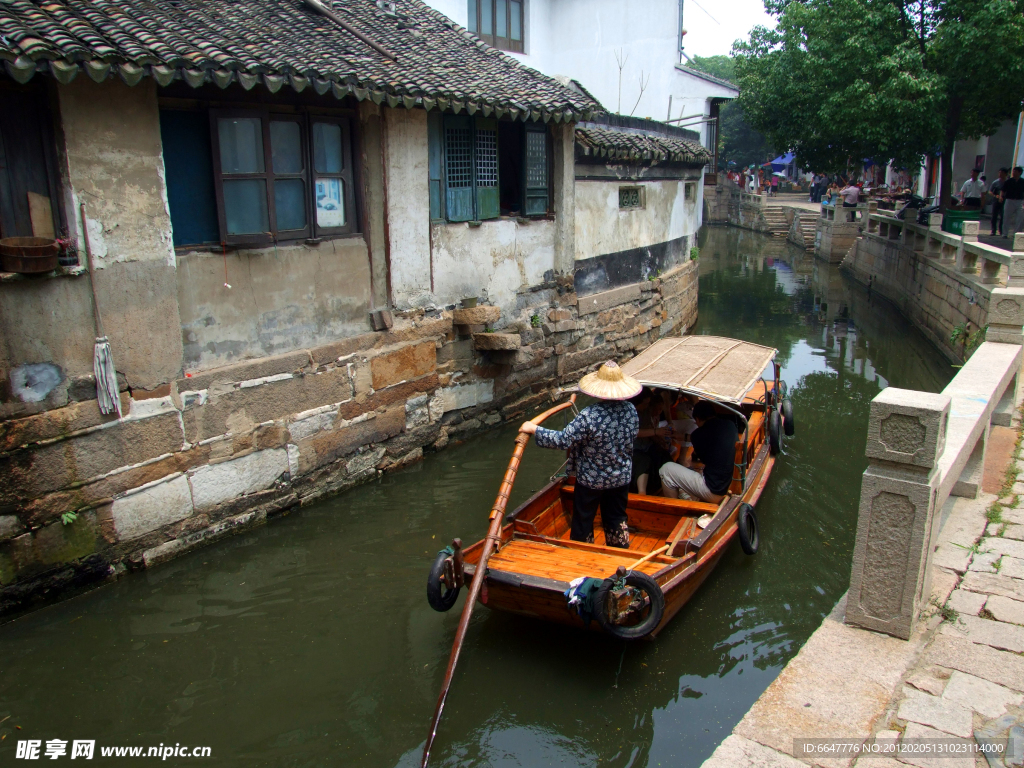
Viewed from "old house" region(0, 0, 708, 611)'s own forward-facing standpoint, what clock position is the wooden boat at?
The wooden boat is roughly at 12 o'clock from the old house.

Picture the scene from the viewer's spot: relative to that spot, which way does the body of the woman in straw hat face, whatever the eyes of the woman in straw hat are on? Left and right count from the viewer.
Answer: facing away from the viewer and to the left of the viewer

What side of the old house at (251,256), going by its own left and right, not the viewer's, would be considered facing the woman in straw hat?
front

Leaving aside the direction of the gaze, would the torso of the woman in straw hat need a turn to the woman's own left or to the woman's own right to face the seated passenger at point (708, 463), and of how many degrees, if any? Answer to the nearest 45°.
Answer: approximately 90° to the woman's own right

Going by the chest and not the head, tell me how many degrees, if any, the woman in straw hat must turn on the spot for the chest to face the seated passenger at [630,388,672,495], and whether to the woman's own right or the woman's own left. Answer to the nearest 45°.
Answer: approximately 45° to the woman's own right

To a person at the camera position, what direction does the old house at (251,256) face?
facing the viewer and to the right of the viewer

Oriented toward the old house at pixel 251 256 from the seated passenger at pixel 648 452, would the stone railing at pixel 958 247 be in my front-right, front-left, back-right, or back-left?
back-right

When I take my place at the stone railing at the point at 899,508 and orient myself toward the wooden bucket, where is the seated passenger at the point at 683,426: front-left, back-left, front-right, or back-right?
front-right

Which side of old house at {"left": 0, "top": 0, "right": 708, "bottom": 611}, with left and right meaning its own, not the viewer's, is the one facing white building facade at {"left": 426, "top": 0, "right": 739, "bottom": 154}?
left

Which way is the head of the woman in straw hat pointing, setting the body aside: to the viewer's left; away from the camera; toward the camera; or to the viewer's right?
away from the camera

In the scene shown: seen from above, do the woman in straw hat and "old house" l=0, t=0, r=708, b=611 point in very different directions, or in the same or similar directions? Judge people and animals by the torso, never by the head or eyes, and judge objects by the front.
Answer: very different directions

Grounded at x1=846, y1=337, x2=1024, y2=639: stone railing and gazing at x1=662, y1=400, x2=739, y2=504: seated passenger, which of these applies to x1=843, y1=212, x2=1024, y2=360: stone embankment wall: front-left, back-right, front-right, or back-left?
front-right

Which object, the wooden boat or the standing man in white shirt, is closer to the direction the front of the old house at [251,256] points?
the wooden boat

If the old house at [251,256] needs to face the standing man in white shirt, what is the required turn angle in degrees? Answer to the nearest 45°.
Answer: approximately 90° to its left

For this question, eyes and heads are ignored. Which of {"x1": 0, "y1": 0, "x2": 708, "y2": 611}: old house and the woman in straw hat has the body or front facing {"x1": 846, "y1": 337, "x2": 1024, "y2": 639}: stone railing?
the old house
